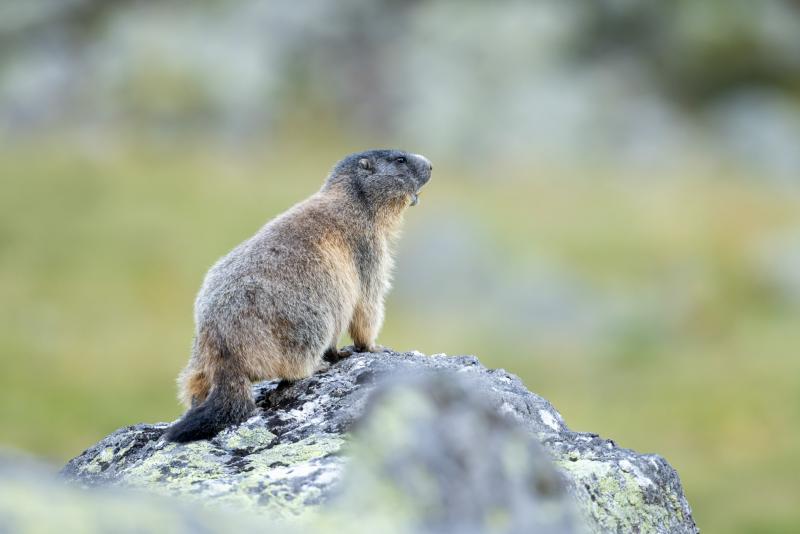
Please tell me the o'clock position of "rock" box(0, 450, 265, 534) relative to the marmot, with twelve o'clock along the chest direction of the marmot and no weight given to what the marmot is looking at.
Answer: The rock is roughly at 5 o'clock from the marmot.

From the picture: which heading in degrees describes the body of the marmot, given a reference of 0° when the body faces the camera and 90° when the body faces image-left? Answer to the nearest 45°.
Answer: approximately 225°
